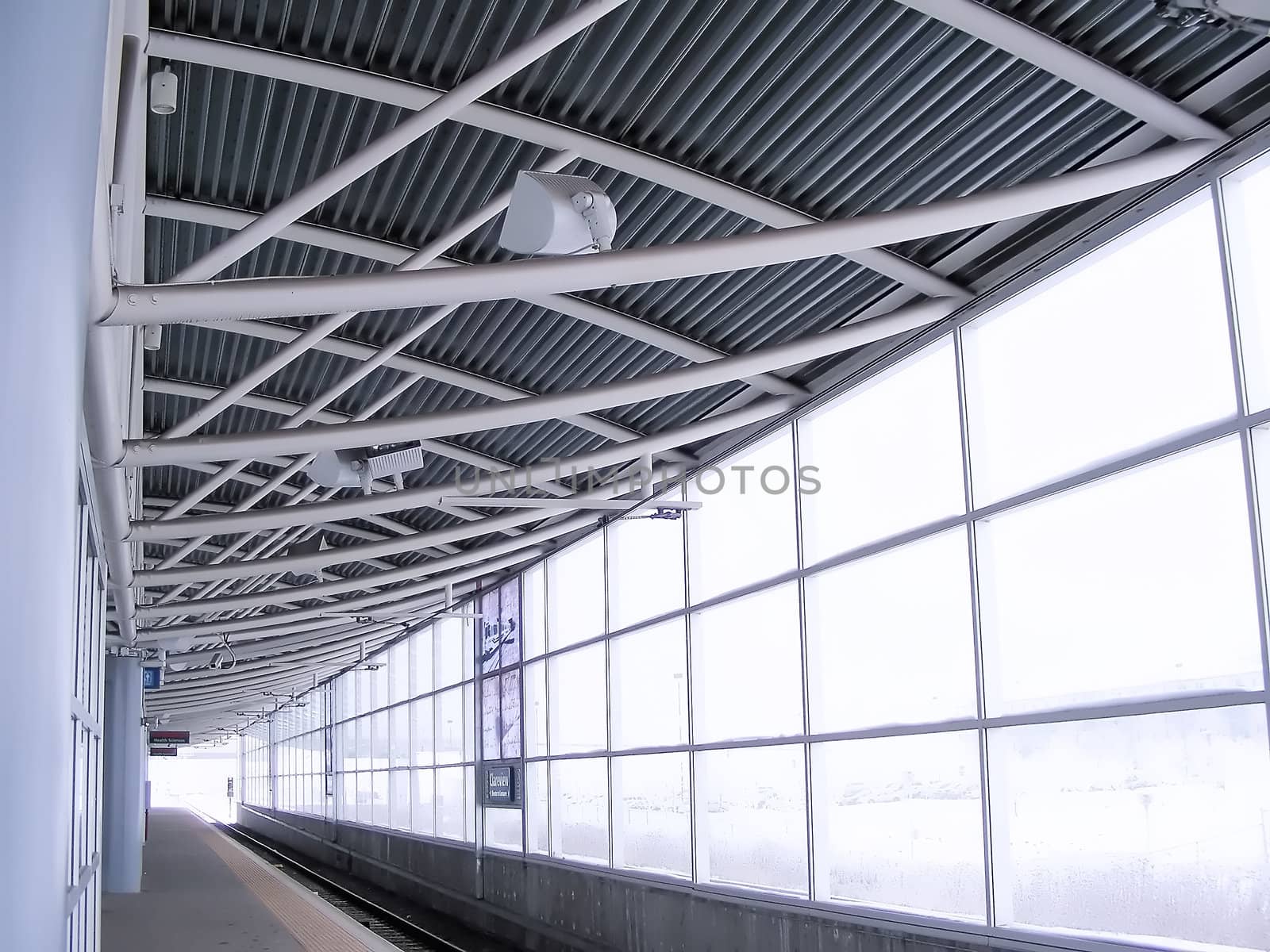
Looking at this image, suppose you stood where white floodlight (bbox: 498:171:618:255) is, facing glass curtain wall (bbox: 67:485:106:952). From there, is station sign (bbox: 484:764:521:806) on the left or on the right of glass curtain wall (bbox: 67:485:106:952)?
right

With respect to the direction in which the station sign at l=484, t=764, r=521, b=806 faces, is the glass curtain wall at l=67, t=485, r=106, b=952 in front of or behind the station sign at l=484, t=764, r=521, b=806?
in front

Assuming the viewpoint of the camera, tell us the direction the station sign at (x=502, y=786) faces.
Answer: facing the viewer and to the left of the viewer

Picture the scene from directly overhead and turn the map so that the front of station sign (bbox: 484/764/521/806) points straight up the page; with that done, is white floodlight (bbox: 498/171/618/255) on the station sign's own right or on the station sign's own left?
on the station sign's own left

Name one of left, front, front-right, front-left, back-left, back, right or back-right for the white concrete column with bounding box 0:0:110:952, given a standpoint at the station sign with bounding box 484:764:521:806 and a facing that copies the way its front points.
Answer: front-left
